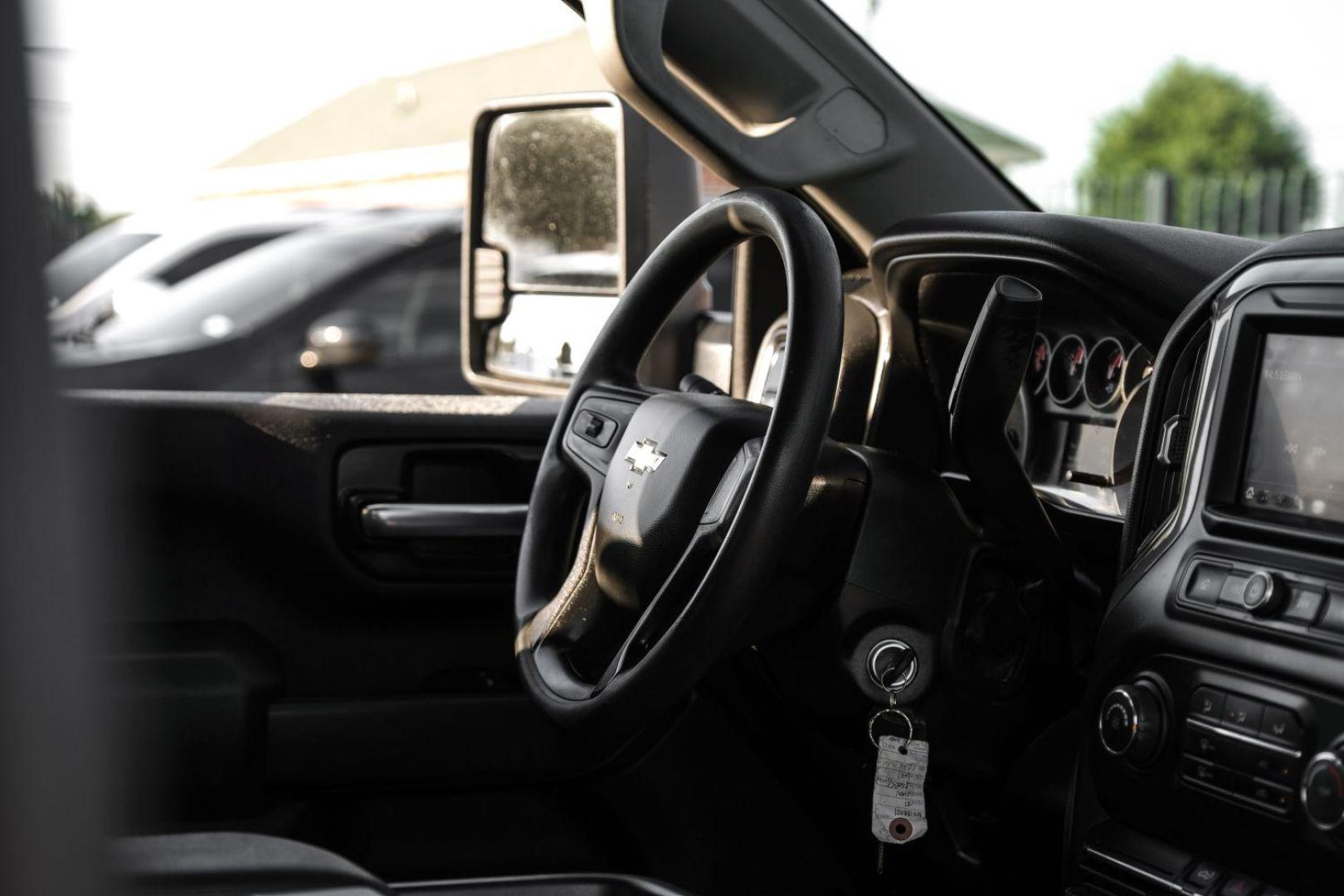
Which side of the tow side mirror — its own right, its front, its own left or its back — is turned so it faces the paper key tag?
front

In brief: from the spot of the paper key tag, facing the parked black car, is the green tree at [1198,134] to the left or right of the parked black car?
right

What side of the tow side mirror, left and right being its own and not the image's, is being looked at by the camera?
front

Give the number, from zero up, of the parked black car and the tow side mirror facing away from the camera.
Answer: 0
